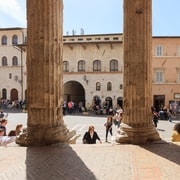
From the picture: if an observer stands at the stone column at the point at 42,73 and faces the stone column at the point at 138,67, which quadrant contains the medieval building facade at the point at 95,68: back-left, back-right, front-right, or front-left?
front-left

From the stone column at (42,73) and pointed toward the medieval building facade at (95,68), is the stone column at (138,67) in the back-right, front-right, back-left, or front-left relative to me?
front-right

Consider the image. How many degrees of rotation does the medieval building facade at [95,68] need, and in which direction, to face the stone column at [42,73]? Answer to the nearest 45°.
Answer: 0° — it already faces it

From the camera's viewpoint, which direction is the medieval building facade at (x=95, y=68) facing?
toward the camera
